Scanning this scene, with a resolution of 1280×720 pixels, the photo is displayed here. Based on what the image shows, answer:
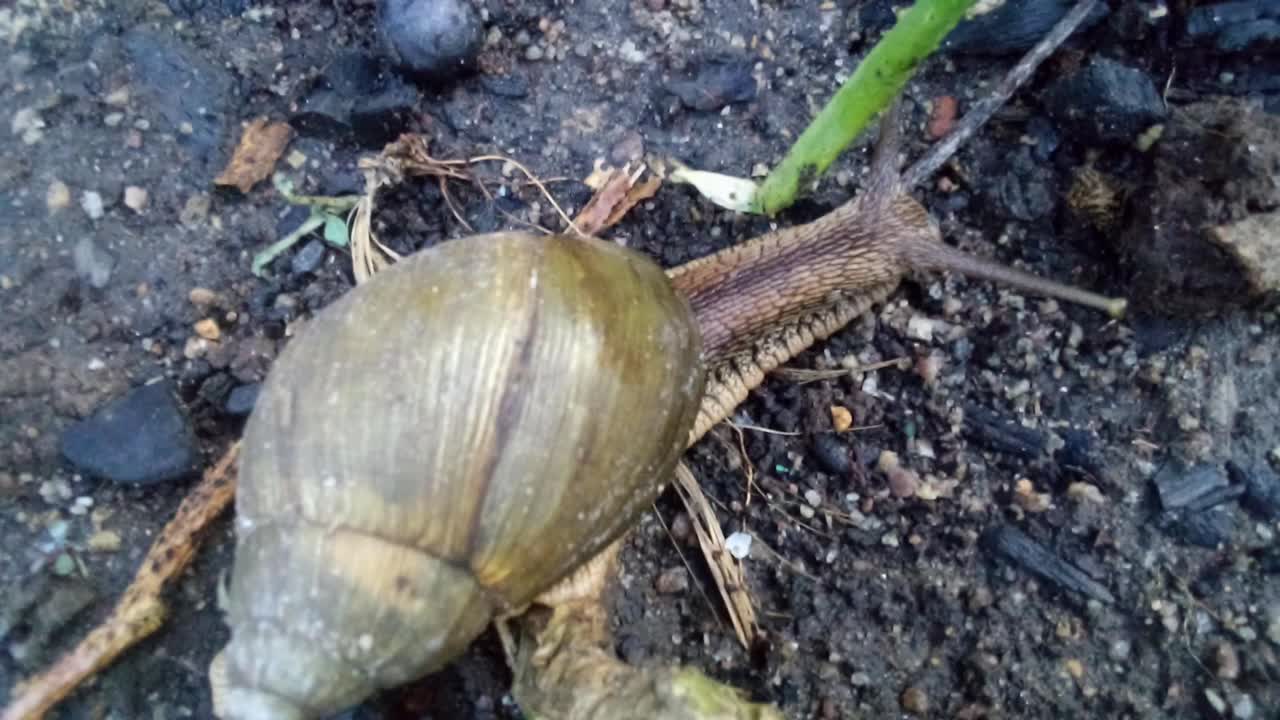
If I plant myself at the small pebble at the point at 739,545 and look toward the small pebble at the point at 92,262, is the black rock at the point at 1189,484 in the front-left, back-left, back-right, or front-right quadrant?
back-right

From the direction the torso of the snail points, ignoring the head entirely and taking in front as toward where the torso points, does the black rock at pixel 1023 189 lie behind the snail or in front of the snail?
in front

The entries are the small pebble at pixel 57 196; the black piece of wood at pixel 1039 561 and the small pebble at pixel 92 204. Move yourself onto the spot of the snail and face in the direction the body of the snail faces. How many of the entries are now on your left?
2

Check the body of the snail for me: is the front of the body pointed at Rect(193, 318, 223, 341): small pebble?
no

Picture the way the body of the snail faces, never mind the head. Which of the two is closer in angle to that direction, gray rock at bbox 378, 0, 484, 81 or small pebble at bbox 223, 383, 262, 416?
the gray rock

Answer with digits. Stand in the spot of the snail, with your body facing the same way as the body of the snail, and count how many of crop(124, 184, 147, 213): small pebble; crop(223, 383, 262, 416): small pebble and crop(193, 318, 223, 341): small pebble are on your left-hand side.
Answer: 3

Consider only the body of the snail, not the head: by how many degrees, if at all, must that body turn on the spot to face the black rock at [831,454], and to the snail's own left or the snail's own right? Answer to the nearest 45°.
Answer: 0° — it already faces it

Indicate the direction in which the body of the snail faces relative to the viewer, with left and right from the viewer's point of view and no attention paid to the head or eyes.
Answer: facing away from the viewer and to the right of the viewer

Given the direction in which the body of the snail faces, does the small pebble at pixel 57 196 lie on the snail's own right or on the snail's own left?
on the snail's own left

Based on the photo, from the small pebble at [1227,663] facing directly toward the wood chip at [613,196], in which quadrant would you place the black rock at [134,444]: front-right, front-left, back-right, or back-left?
front-left

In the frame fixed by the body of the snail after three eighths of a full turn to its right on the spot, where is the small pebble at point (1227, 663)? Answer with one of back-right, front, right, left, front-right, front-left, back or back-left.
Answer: left

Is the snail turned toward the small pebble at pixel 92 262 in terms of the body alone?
no

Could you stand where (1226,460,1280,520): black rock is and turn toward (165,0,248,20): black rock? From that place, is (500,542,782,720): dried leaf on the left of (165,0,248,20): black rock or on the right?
left

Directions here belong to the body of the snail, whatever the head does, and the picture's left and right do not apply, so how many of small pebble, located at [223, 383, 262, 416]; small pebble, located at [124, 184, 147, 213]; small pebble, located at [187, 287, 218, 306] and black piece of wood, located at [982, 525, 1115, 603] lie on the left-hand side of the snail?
3

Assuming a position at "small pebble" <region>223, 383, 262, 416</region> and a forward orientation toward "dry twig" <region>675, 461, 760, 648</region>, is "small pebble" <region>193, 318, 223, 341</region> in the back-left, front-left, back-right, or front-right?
back-left

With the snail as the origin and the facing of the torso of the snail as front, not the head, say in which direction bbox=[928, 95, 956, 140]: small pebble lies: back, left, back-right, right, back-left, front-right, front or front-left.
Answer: front

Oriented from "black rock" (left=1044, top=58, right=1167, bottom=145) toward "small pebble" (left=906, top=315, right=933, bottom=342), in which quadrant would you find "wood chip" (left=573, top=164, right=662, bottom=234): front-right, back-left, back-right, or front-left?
front-right

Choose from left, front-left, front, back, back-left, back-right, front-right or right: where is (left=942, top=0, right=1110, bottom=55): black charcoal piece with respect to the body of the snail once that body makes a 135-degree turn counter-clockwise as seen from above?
back-right

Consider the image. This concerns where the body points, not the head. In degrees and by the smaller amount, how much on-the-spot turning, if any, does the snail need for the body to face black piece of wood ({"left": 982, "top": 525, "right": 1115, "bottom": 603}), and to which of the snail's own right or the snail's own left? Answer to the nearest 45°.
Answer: approximately 45° to the snail's own right

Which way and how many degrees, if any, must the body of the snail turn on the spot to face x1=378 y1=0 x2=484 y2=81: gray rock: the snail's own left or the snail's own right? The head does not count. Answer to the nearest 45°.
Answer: approximately 45° to the snail's own left
